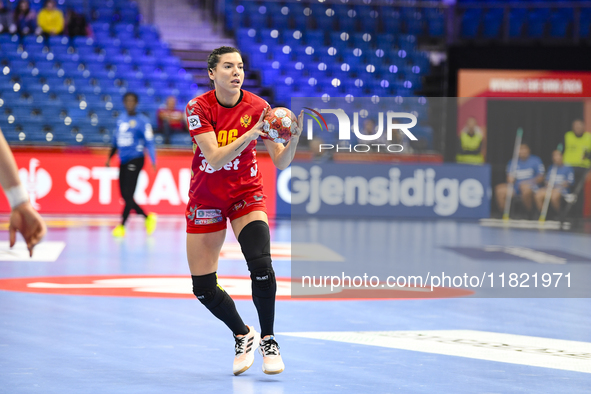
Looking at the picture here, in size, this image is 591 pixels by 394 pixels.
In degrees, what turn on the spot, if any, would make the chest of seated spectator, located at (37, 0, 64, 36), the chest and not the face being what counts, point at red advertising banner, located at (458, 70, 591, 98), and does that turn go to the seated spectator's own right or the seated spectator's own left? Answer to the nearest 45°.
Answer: approximately 90° to the seated spectator's own left

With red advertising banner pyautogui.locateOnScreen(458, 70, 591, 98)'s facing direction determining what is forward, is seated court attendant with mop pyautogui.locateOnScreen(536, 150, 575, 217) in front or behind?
in front

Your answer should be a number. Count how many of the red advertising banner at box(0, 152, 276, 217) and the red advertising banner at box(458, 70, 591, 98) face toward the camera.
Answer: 2

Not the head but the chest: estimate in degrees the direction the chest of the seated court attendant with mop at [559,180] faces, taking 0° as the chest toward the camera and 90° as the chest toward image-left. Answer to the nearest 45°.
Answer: approximately 45°

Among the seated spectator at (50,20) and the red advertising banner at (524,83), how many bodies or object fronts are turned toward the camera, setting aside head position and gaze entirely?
2

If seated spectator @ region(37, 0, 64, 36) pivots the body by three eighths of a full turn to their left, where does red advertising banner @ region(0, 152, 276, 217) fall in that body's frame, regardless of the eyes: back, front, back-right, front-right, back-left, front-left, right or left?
back-right

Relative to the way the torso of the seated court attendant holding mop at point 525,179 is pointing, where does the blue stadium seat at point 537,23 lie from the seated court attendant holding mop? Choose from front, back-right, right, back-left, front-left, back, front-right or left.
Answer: back-right

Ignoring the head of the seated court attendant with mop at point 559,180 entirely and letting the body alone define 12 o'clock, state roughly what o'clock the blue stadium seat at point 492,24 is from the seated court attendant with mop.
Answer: The blue stadium seat is roughly at 4 o'clock from the seated court attendant with mop.

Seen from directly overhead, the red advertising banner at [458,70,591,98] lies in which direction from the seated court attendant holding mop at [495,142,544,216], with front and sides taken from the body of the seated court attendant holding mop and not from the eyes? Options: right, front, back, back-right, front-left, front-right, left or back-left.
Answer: back-right

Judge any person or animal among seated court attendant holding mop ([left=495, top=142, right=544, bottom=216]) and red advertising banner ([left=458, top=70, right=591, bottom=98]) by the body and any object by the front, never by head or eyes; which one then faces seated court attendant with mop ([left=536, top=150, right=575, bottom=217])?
the red advertising banner

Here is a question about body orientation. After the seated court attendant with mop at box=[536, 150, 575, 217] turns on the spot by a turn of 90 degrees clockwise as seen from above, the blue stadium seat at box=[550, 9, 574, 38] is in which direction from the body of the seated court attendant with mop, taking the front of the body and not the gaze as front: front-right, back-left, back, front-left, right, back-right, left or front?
front-right

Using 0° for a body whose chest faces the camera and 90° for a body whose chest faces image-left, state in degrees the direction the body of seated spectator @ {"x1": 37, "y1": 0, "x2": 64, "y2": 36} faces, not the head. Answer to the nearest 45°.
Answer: approximately 0°

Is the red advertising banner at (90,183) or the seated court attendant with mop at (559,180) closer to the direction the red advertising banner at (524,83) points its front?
the seated court attendant with mop
